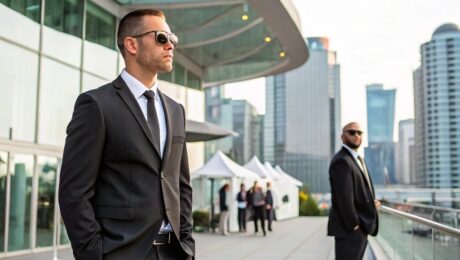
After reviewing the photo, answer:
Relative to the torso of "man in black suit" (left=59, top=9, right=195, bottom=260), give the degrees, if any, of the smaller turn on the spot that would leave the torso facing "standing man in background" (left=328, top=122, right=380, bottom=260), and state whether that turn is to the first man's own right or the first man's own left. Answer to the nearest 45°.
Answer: approximately 90° to the first man's own left

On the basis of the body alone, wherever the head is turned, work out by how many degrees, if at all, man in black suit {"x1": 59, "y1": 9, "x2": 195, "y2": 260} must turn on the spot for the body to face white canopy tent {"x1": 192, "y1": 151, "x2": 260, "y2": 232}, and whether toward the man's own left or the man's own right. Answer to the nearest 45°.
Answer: approximately 135° to the man's own left

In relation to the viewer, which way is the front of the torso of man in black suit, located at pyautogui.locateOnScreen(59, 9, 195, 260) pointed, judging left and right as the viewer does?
facing the viewer and to the right of the viewer

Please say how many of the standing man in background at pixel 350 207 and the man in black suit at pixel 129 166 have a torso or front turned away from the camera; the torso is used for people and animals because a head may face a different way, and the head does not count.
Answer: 0

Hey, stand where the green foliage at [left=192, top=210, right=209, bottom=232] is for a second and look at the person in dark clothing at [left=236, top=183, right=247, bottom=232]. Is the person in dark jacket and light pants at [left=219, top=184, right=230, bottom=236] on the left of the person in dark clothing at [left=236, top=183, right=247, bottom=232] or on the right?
right

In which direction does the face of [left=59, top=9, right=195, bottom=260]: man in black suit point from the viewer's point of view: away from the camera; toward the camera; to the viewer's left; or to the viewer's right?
to the viewer's right
